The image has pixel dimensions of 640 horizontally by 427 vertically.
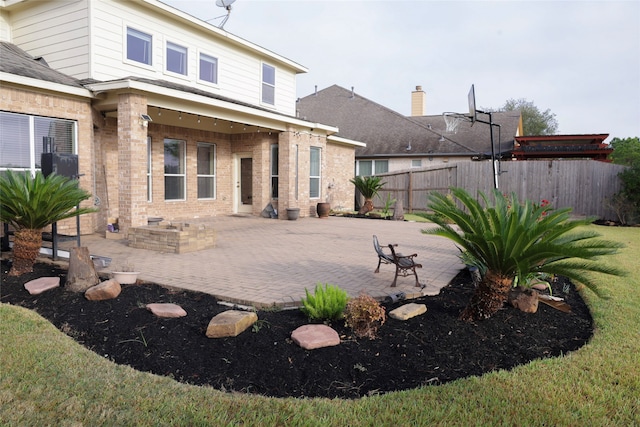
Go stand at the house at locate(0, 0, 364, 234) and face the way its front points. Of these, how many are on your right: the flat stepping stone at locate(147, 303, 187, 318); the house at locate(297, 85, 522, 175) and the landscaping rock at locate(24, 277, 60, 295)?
1
